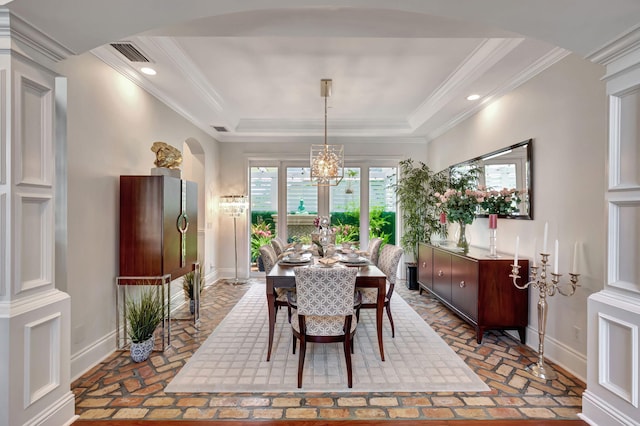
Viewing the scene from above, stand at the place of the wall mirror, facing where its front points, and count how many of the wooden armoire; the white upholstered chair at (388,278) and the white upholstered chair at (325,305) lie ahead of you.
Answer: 3

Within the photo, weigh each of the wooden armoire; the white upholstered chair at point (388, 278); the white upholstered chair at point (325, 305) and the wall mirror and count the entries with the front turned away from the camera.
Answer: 1

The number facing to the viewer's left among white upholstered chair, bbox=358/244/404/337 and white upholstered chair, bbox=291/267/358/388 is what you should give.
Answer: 1

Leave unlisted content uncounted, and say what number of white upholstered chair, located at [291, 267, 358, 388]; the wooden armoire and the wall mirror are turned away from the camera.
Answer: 1

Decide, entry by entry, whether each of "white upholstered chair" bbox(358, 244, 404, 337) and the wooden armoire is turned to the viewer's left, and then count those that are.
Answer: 1

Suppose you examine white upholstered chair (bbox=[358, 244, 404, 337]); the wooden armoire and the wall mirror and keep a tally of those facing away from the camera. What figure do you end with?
0

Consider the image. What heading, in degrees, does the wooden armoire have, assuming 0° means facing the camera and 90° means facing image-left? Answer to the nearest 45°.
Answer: approximately 315°

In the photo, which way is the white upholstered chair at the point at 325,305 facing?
away from the camera

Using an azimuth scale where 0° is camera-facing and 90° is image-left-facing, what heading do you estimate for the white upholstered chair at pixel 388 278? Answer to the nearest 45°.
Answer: approximately 90°

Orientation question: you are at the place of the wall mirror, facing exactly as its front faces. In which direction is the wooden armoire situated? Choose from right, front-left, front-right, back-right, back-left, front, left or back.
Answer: front

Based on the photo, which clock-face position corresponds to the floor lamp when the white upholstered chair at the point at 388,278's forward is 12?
The floor lamp is roughly at 1 o'clock from the white upholstered chair.

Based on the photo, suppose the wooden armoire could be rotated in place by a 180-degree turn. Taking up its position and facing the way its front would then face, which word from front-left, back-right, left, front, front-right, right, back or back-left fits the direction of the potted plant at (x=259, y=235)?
right

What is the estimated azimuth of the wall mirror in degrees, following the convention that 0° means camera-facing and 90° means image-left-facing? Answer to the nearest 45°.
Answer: approximately 45°

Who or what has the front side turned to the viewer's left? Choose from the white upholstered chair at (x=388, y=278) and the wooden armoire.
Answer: the white upholstered chair

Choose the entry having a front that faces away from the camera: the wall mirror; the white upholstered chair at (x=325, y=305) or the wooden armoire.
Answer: the white upholstered chair

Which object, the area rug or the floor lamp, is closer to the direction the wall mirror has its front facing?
the area rug

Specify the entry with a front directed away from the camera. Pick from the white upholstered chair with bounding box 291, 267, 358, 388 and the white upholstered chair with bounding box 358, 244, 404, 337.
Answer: the white upholstered chair with bounding box 291, 267, 358, 388

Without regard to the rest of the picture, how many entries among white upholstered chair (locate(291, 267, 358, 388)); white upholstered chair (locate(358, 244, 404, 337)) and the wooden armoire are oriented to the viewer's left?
1
